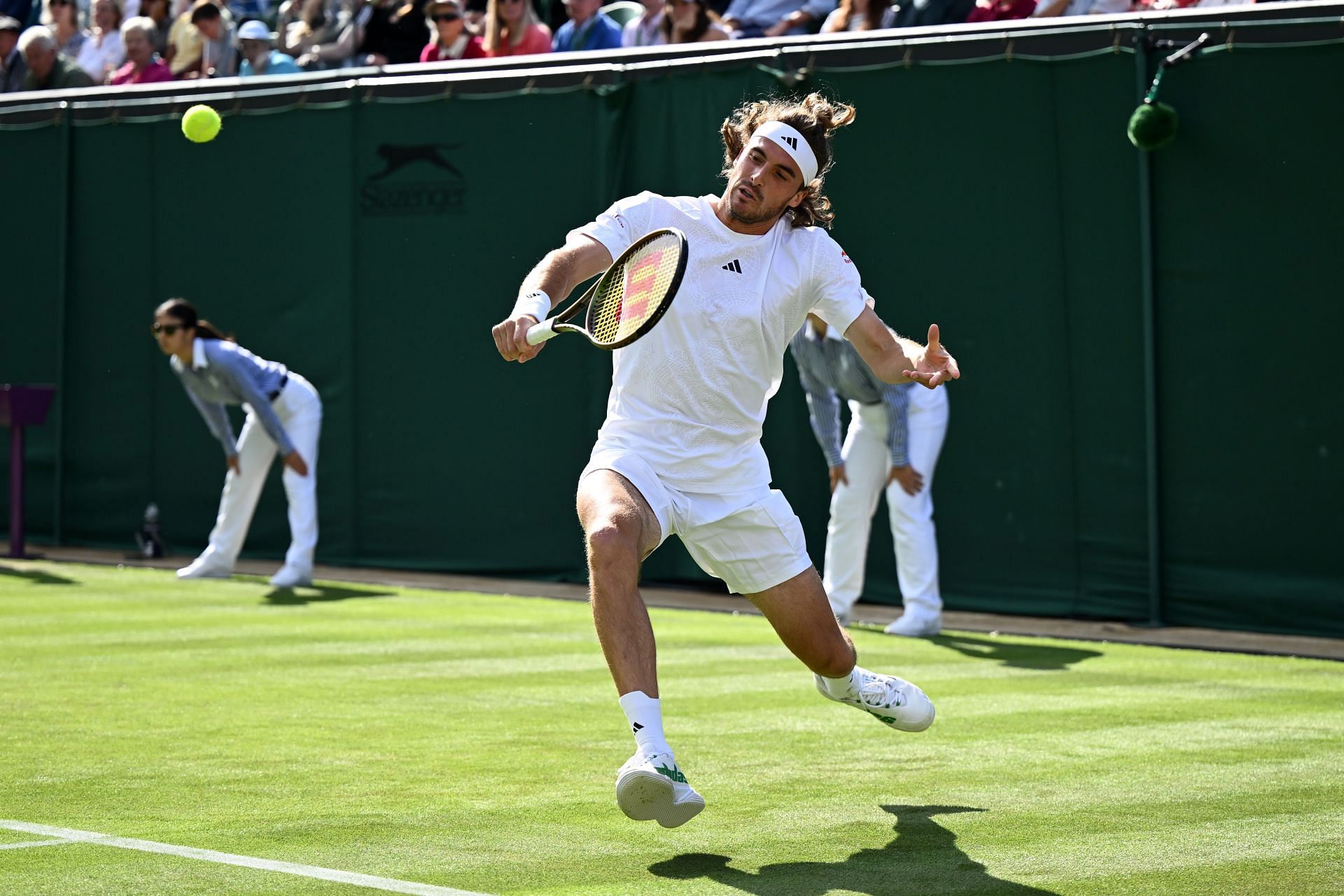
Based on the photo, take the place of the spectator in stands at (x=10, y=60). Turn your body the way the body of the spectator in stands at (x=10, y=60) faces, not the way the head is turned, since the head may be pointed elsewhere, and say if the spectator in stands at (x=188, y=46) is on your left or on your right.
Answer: on your left

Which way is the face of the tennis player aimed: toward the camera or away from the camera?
toward the camera

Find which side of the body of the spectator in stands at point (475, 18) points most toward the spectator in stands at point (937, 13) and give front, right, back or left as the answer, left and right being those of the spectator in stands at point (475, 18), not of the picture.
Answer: left

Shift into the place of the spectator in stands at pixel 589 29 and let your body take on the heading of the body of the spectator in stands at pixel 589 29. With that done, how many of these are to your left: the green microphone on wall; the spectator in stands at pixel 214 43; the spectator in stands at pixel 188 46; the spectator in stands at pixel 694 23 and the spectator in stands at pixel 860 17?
3

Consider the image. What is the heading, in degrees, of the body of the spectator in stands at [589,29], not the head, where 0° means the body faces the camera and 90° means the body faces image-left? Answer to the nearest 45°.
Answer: approximately 45°

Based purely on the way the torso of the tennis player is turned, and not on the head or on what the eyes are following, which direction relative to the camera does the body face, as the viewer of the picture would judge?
toward the camera

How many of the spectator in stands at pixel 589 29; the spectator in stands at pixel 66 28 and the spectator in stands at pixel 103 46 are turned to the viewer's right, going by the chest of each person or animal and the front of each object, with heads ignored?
0

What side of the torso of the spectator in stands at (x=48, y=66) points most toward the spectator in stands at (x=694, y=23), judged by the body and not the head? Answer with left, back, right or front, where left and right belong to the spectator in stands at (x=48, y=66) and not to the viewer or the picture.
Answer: left

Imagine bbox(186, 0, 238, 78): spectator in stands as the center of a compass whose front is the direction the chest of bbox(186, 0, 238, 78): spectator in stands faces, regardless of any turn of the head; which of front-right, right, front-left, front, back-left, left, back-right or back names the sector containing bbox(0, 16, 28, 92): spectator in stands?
right

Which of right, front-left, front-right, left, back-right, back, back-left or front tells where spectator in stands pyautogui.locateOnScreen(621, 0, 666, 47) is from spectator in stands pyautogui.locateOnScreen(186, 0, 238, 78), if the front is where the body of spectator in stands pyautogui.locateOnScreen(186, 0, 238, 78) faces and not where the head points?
left

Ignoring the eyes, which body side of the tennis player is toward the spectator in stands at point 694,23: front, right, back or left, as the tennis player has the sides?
back

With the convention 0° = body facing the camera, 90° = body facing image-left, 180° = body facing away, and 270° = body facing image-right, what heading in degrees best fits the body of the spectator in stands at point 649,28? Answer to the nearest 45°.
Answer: approximately 45°

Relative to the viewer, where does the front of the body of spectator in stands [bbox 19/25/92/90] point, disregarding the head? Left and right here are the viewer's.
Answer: facing the viewer and to the left of the viewer

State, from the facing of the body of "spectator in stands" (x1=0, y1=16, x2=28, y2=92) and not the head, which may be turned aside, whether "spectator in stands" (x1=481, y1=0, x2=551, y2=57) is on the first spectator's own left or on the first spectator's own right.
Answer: on the first spectator's own left
